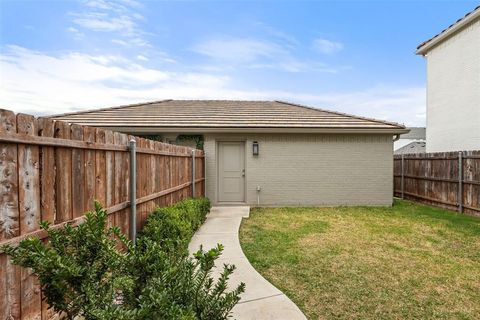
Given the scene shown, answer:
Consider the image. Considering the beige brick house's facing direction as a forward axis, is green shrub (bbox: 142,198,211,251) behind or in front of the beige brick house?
in front

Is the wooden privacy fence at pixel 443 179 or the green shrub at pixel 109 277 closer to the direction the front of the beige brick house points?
the green shrub

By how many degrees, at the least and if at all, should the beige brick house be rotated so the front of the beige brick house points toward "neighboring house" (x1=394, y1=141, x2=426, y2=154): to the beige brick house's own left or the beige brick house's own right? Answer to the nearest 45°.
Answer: approximately 135° to the beige brick house's own left

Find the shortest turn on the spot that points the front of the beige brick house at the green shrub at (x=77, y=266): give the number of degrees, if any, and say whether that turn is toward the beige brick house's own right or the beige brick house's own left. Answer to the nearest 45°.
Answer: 0° — it already faces it

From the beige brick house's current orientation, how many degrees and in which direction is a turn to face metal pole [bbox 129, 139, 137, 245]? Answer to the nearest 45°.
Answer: approximately 45° to its right

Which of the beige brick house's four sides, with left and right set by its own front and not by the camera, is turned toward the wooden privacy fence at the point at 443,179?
left

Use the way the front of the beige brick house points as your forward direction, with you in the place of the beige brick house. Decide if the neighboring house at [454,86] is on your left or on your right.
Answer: on your left

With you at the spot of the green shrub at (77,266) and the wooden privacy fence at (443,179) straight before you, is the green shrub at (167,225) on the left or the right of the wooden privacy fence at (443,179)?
left

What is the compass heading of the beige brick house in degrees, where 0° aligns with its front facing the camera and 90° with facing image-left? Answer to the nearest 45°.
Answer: approximately 0°

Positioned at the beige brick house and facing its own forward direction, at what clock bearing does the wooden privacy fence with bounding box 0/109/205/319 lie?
The wooden privacy fence is roughly at 1 o'clock from the beige brick house.
